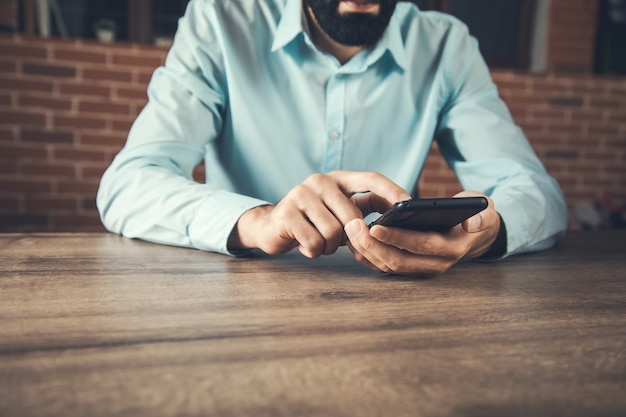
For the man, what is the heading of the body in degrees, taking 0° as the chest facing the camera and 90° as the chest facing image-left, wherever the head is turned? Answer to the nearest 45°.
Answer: approximately 0°
